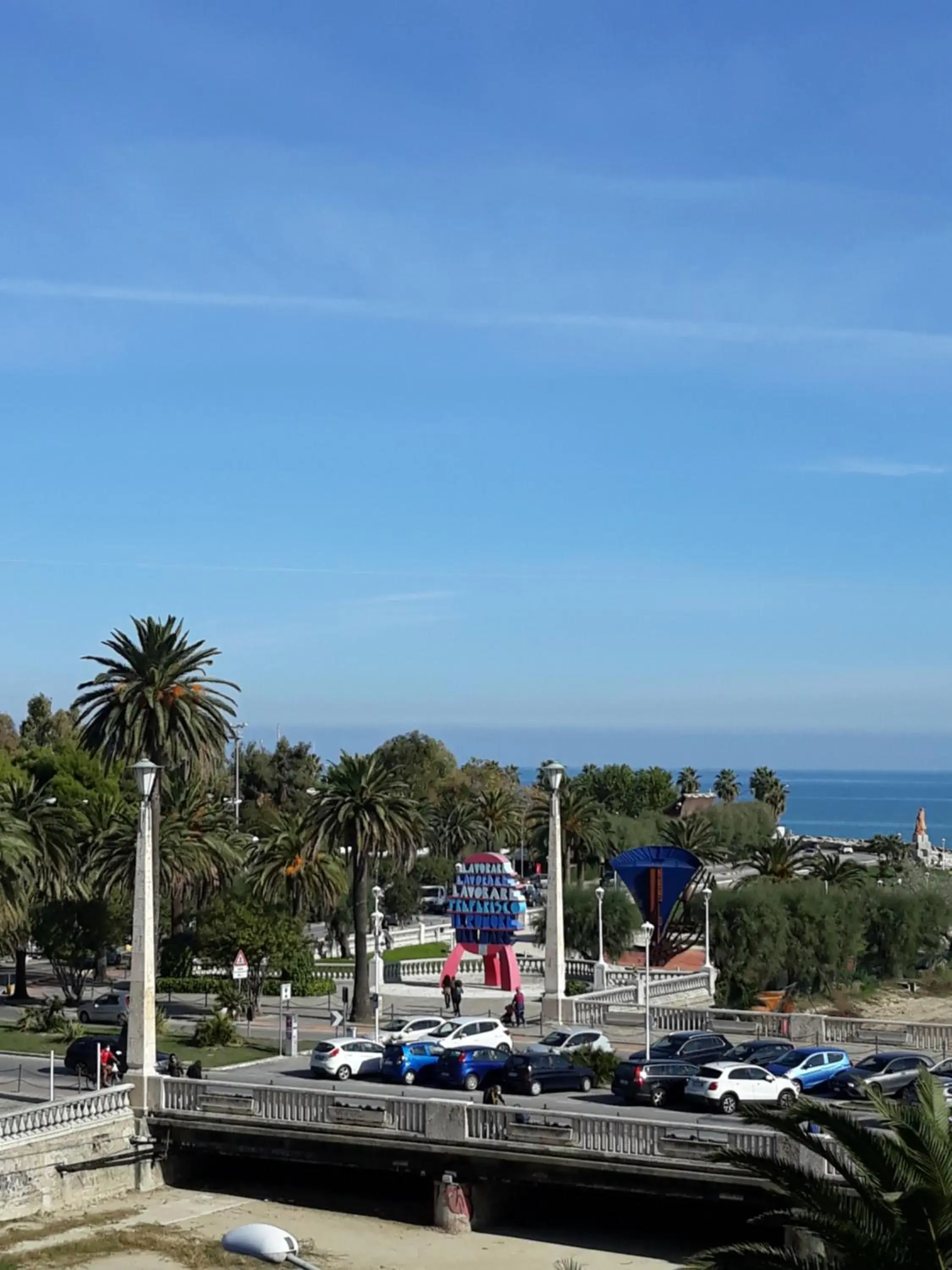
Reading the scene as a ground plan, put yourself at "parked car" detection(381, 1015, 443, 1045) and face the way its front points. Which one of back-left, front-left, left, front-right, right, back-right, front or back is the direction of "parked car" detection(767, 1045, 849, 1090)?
left

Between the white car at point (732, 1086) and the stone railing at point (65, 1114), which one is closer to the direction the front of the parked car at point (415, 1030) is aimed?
the stone railing

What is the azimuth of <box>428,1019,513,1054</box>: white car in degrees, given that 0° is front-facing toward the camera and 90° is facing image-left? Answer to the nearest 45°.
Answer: approximately 45°

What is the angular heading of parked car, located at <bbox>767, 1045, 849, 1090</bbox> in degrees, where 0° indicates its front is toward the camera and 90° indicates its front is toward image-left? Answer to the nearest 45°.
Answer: approximately 45°
